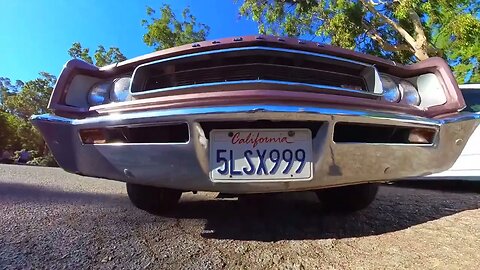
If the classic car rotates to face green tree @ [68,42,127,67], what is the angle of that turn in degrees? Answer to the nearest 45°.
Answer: approximately 135° to its right

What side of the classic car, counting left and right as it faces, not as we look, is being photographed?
front

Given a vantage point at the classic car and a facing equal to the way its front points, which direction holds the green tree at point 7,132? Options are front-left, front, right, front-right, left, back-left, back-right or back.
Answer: back-right

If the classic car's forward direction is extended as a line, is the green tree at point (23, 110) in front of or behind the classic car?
behind

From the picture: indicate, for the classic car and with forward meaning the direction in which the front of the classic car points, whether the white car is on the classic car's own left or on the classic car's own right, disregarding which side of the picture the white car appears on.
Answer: on the classic car's own left

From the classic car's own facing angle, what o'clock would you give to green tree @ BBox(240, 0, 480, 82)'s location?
The green tree is roughly at 7 o'clock from the classic car.

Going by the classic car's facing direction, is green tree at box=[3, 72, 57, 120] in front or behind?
behind
